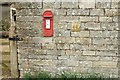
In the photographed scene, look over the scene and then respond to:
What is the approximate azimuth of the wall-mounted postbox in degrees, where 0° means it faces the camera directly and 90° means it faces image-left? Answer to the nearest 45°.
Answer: approximately 0°
